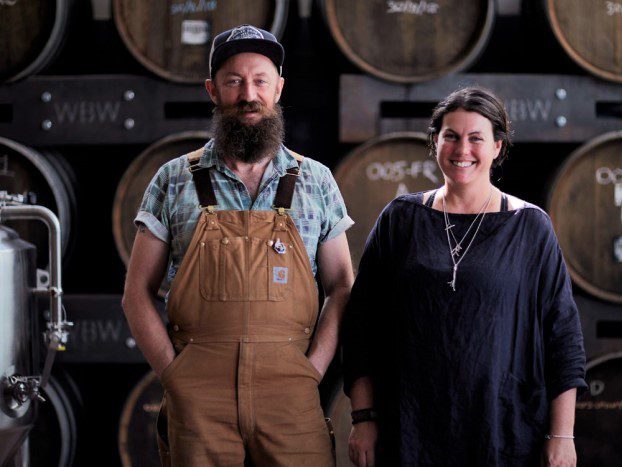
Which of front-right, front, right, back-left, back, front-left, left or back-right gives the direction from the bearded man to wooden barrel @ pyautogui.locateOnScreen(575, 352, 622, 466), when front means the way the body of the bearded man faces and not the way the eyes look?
back-left

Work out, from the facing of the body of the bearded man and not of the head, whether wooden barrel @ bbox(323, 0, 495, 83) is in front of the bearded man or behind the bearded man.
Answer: behind

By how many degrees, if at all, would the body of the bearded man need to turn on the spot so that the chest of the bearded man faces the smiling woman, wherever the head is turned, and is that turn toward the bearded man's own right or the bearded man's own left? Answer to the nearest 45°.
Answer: approximately 90° to the bearded man's own left

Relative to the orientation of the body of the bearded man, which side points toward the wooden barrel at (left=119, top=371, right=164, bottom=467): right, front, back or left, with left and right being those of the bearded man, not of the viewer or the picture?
back

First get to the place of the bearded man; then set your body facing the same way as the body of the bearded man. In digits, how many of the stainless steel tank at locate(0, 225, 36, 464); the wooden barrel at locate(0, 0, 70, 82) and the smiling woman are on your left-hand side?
1

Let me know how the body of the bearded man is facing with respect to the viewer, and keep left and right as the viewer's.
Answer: facing the viewer

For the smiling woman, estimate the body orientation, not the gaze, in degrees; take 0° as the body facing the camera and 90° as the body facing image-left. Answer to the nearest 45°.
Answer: approximately 0°

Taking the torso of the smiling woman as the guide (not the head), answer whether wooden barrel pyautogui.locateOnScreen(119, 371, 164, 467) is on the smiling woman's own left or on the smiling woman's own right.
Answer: on the smiling woman's own right

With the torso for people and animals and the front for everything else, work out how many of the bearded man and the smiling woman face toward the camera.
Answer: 2

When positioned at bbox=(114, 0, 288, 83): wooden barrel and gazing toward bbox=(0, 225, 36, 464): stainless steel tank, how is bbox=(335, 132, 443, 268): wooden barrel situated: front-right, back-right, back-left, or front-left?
back-left
